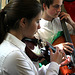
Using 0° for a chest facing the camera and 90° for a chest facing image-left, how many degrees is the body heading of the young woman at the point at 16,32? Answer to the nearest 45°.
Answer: approximately 270°

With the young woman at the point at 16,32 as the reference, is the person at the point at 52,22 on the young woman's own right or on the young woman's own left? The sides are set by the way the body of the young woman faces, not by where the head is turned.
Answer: on the young woman's own left

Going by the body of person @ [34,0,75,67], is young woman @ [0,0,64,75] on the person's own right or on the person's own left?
on the person's own right
